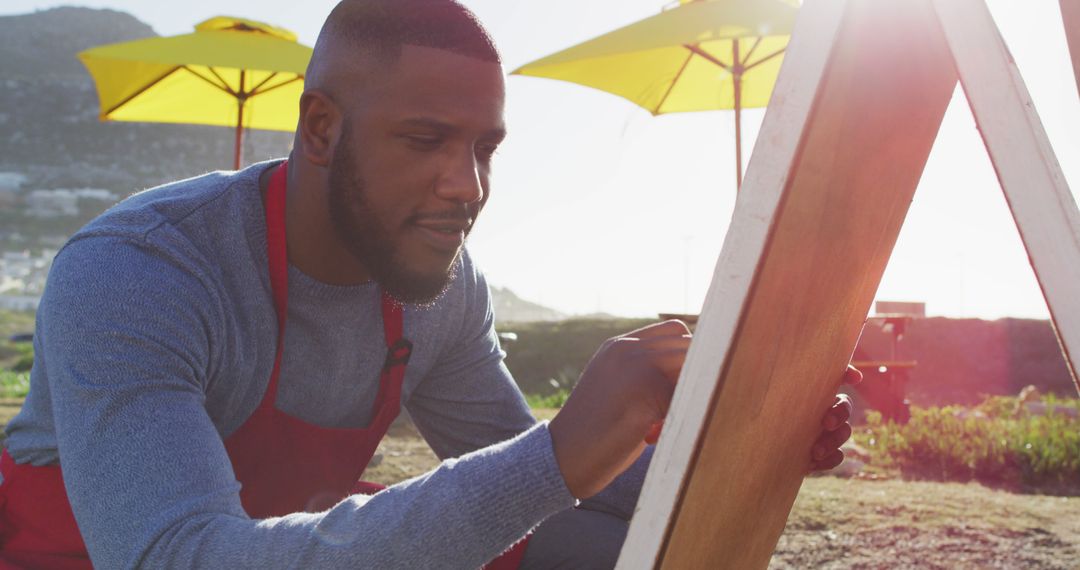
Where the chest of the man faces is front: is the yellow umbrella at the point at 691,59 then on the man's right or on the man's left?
on the man's left

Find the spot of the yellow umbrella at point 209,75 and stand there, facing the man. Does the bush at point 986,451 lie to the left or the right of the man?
left

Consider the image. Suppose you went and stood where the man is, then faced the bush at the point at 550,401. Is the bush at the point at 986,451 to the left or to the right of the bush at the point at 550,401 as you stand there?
right

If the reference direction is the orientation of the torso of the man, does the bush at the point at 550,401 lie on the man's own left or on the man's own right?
on the man's own left

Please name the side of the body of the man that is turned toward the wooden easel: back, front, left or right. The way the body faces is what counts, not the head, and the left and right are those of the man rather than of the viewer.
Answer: front

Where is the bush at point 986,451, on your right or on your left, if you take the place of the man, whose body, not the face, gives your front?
on your left

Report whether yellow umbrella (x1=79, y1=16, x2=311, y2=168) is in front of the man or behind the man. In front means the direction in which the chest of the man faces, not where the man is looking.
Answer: behind

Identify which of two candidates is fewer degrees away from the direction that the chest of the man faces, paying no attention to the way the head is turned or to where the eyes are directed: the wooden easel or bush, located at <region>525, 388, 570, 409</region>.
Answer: the wooden easel

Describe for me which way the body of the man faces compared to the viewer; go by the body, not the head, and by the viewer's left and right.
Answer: facing the viewer and to the right of the viewer
